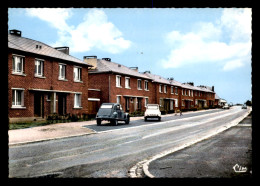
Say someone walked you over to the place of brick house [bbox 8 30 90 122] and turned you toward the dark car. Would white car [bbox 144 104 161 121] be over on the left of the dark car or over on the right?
left

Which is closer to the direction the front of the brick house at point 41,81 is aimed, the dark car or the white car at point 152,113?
the dark car

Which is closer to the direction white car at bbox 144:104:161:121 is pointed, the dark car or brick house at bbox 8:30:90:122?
the dark car

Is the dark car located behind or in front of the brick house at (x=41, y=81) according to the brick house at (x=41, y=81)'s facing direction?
in front

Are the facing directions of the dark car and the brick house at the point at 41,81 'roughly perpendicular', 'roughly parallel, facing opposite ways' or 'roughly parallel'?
roughly perpendicular

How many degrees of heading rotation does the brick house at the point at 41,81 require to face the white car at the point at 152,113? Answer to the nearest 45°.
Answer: approximately 45° to its left

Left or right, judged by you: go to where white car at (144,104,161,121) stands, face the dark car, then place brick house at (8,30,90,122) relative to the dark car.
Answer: right

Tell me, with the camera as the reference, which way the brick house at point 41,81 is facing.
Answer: facing the viewer and to the right of the viewer
